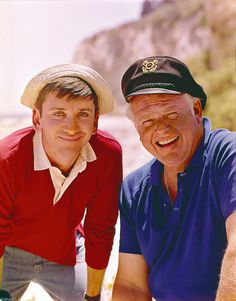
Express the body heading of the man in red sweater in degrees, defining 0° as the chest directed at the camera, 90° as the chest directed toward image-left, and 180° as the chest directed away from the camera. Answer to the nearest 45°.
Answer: approximately 0°
